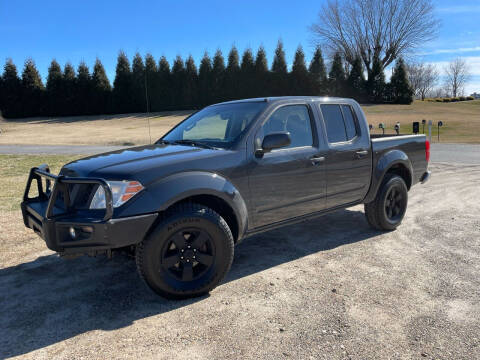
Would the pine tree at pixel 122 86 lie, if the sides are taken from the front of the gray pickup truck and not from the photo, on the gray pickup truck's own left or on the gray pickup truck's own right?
on the gray pickup truck's own right

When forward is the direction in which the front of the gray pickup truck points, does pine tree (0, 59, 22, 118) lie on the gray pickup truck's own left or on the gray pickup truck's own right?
on the gray pickup truck's own right

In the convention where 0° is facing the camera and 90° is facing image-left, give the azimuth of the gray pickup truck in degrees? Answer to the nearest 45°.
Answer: approximately 45°

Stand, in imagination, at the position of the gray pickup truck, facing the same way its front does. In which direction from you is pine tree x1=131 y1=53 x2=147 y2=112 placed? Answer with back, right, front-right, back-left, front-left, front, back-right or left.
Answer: back-right

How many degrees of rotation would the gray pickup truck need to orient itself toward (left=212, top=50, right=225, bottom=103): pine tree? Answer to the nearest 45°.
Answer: approximately 135° to its right

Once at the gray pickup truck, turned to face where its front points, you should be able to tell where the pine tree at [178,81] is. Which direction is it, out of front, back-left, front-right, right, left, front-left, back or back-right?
back-right

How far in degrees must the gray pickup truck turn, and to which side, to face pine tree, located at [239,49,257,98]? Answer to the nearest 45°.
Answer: approximately 135° to its right

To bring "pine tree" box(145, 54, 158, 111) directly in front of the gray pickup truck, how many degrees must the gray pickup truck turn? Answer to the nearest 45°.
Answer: approximately 135° to its right

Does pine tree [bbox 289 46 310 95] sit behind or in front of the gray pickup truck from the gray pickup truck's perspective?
behind

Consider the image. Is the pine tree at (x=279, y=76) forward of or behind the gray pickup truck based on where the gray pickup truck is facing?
behind

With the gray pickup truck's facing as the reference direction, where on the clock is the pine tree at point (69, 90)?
The pine tree is roughly at 4 o'clock from the gray pickup truck.

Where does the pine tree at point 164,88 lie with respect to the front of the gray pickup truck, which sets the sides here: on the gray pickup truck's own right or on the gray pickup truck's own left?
on the gray pickup truck's own right
